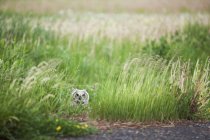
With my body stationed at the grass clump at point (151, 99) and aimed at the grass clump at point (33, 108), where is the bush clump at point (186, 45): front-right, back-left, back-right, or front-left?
back-right
